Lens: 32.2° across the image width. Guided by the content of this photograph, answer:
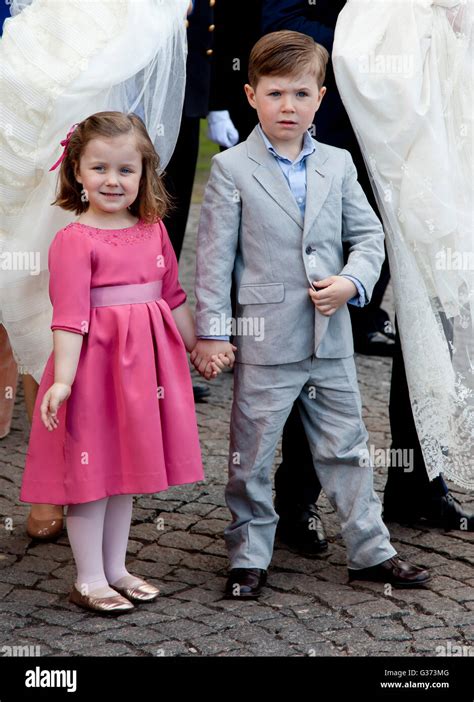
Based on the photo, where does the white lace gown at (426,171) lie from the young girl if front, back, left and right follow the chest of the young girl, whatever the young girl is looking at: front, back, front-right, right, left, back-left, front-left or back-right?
front-left

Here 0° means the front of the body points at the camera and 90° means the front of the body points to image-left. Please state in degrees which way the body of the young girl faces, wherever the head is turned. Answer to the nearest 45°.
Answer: approximately 315°

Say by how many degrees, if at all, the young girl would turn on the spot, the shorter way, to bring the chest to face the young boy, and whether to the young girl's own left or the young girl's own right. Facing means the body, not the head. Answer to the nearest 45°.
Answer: approximately 45° to the young girl's own left
